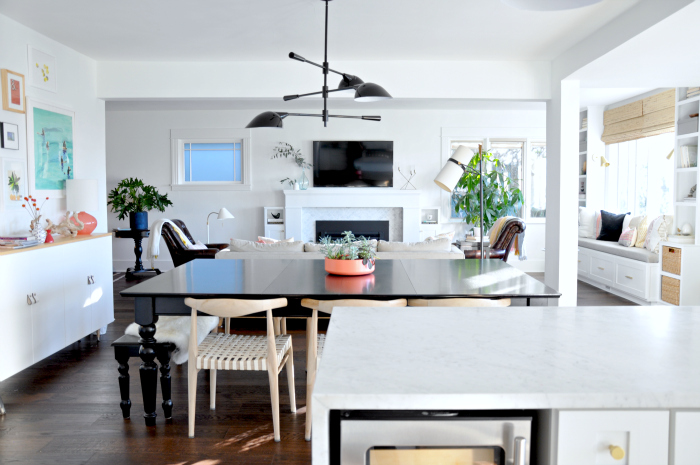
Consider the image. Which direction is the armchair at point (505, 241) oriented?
to the viewer's left

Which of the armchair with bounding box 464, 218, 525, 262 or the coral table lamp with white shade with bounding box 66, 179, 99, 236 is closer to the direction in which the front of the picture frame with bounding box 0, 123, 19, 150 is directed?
the armchair

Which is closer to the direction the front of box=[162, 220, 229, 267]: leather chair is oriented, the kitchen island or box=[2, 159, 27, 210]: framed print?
the kitchen island

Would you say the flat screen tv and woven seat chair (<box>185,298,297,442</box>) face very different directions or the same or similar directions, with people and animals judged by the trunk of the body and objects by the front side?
very different directions

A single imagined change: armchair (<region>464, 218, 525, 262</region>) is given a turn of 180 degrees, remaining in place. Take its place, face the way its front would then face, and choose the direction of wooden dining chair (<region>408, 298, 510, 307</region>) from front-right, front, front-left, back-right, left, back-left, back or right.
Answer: right

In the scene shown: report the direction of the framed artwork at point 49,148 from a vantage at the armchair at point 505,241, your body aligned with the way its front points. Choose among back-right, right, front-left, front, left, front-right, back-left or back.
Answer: front-left

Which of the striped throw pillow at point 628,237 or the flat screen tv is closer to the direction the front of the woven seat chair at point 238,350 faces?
the flat screen tv

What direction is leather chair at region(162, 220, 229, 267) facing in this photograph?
to the viewer's right

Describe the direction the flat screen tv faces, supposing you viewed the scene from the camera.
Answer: facing the viewer

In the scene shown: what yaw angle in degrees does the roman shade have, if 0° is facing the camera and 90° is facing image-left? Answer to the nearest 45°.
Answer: approximately 45°

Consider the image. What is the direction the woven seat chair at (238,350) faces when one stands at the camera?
facing away from the viewer

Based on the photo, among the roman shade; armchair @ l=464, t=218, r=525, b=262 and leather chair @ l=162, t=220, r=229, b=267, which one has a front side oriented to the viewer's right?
the leather chair

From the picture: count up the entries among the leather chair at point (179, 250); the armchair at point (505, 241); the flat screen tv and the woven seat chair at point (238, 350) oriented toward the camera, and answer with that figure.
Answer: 1

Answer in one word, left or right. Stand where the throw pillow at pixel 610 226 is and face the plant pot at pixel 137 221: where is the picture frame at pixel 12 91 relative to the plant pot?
left

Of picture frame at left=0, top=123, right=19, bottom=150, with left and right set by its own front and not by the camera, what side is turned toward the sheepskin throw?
front

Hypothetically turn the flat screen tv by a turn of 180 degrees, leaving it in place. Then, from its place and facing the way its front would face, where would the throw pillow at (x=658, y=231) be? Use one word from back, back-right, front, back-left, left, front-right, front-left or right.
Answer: back-right
